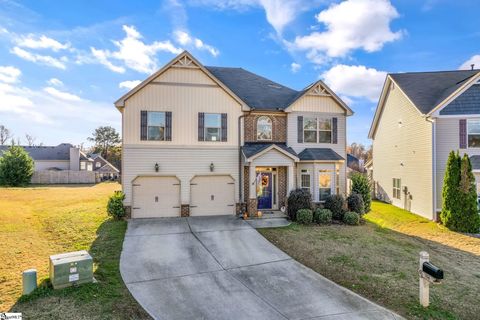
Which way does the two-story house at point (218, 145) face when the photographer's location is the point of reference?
facing the viewer

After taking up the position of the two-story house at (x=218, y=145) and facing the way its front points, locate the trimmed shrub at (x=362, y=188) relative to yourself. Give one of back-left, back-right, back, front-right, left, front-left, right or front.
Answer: left

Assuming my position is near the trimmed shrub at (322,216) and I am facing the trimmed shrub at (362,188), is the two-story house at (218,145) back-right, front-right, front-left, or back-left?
back-left

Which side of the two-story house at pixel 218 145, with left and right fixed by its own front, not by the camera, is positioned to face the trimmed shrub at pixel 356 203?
left

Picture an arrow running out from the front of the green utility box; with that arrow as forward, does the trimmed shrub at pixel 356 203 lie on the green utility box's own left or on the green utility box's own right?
on the green utility box's own left

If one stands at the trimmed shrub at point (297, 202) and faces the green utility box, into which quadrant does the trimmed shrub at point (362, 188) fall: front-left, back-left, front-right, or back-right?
back-left

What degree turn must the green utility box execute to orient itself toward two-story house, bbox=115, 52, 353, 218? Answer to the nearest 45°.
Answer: approximately 135° to its left

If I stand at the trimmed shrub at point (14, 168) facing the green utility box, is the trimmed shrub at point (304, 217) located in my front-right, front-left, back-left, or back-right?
front-left

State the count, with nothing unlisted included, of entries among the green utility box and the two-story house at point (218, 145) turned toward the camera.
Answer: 2

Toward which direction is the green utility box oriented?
toward the camera

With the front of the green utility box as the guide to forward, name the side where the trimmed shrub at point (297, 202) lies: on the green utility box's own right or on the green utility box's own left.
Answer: on the green utility box's own left

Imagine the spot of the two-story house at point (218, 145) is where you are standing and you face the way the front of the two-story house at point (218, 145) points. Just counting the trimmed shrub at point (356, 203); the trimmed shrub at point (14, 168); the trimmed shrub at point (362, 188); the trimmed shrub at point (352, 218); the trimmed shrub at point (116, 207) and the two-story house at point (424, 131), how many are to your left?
4

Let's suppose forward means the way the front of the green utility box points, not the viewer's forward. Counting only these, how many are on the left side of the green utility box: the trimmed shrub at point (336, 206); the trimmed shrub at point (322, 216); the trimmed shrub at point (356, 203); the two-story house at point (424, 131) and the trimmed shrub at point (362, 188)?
5
